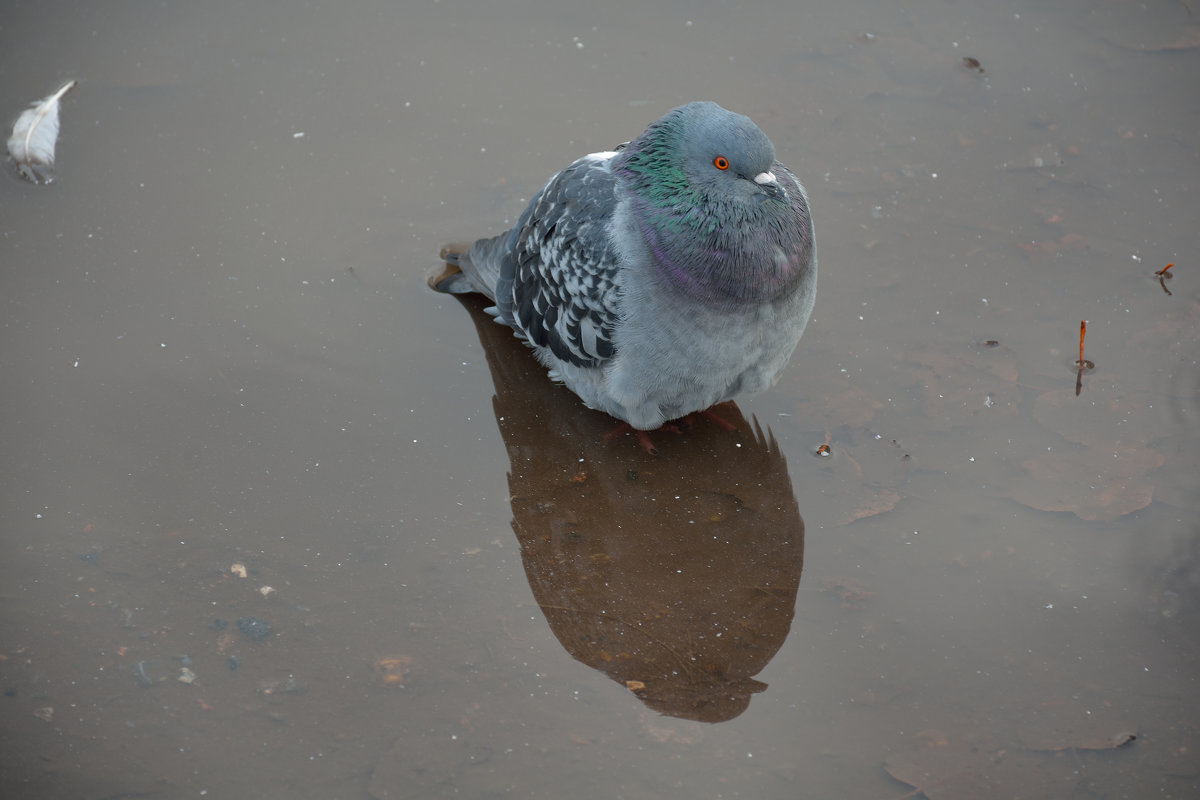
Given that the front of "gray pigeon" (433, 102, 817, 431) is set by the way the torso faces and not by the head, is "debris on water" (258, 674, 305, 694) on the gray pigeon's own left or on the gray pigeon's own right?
on the gray pigeon's own right

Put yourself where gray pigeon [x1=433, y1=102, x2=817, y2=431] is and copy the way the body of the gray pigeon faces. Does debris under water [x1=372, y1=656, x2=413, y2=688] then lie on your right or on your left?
on your right

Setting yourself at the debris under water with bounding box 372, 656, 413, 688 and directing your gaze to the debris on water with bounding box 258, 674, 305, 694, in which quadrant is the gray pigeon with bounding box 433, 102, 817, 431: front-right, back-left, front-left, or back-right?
back-right

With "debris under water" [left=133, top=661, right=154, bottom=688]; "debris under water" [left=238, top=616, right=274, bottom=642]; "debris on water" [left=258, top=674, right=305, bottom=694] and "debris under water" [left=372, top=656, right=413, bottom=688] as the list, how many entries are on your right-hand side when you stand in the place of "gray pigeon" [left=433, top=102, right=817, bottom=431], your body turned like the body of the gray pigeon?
4

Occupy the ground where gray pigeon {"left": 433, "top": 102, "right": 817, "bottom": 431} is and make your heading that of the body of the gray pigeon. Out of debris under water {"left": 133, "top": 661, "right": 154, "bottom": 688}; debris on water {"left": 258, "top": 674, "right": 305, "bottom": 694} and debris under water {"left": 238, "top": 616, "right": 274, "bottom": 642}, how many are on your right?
3

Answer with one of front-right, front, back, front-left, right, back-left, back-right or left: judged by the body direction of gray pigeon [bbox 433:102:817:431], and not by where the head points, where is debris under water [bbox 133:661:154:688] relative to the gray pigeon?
right

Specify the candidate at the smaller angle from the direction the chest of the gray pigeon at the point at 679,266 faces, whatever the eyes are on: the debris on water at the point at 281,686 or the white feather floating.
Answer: the debris on water

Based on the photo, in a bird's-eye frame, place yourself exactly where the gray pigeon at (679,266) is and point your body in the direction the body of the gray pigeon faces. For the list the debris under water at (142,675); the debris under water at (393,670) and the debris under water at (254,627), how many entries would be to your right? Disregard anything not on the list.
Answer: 3

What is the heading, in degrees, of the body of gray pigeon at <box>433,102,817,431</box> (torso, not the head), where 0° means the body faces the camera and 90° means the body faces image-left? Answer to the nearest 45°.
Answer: approximately 315°

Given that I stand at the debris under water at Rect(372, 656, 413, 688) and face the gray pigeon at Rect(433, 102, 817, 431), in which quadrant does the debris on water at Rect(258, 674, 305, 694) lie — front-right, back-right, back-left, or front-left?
back-left

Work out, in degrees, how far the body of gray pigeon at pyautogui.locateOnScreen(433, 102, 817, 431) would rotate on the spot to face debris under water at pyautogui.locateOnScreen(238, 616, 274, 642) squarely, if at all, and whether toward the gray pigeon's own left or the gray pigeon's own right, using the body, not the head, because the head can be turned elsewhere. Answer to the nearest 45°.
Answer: approximately 90° to the gray pigeon's own right
